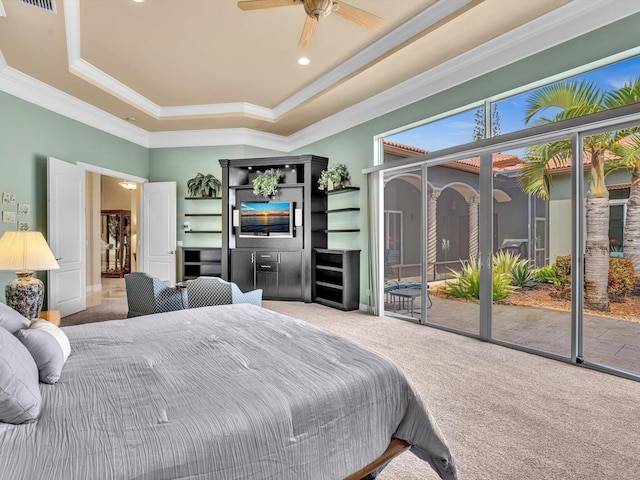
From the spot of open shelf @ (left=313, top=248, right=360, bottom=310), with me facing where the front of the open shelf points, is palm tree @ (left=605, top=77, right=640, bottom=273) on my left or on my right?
on my left

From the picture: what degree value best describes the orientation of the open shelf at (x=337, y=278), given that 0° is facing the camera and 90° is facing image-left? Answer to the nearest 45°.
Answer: approximately 45°

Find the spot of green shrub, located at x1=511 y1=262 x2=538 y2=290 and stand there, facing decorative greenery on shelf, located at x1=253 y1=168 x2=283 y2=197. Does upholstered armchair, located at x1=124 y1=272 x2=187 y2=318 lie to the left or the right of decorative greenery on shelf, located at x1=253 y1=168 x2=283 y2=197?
left

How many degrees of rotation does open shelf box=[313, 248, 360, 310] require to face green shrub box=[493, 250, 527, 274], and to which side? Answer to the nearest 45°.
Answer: approximately 90° to its left

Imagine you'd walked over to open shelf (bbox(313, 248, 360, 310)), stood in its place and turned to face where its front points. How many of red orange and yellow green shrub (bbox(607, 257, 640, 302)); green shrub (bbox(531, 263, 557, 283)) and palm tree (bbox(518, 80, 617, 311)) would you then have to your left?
3

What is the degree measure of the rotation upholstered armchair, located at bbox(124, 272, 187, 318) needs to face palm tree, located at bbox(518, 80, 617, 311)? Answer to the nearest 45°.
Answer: approximately 90° to its right

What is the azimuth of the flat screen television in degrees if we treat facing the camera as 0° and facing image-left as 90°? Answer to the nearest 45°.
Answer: approximately 0°

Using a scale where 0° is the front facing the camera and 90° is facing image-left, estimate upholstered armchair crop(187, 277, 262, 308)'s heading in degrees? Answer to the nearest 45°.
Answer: approximately 225°

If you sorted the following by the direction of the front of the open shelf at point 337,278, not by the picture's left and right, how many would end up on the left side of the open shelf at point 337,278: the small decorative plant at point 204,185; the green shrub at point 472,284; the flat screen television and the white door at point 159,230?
1

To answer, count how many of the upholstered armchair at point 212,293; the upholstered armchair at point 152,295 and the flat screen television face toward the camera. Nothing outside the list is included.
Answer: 1

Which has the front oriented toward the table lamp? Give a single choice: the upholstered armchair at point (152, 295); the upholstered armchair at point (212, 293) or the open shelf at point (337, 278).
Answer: the open shelf

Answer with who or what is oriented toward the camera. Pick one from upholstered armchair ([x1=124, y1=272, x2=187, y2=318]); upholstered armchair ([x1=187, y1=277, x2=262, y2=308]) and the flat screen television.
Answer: the flat screen television

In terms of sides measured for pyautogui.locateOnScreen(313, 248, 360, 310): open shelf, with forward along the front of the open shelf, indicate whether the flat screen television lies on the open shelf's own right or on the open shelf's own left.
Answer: on the open shelf's own right

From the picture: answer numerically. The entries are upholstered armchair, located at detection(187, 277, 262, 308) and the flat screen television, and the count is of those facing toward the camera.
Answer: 1

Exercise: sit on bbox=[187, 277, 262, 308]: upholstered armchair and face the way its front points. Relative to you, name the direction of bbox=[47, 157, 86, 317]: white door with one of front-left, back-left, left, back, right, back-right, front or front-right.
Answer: left

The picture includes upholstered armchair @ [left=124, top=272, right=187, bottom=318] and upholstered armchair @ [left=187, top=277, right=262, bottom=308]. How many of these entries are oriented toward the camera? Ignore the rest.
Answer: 0
